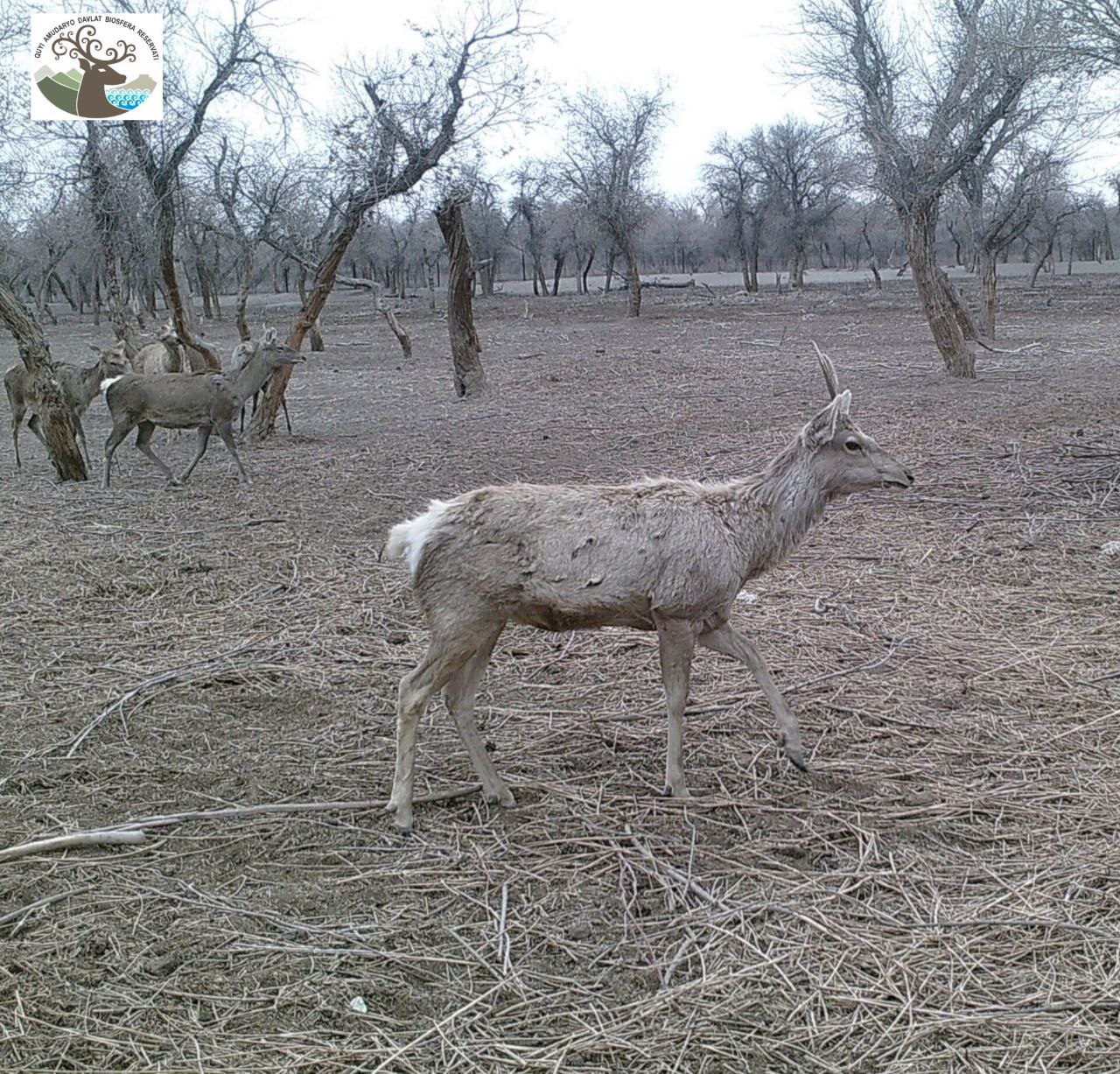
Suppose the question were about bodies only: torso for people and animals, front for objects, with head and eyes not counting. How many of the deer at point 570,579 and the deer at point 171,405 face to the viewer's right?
2

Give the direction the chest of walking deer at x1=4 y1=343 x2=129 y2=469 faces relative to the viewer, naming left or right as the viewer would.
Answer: facing to the right of the viewer

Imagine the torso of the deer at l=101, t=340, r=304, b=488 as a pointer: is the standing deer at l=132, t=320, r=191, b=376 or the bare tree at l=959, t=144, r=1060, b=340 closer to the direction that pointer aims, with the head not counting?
the bare tree

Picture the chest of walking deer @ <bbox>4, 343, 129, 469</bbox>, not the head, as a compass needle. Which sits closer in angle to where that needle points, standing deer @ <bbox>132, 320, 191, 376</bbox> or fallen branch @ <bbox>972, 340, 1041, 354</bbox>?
the fallen branch

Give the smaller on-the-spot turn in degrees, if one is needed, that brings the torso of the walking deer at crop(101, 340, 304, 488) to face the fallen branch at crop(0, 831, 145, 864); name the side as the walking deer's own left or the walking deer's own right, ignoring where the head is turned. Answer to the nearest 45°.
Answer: approximately 90° to the walking deer's own right

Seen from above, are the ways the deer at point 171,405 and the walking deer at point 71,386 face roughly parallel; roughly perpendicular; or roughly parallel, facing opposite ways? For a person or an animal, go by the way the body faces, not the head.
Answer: roughly parallel

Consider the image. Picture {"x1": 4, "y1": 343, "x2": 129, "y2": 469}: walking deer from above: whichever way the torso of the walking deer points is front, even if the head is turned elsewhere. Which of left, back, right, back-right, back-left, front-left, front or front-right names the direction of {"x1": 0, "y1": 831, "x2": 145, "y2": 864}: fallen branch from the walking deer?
right

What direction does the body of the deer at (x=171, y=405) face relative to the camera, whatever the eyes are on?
to the viewer's right

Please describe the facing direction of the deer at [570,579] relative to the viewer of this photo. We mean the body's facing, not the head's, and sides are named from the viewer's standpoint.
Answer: facing to the right of the viewer
